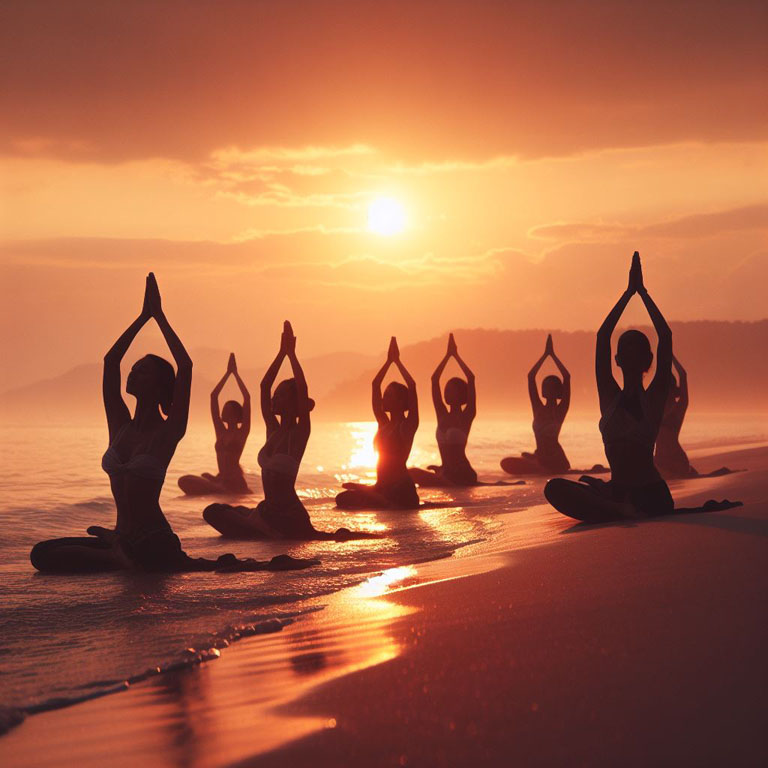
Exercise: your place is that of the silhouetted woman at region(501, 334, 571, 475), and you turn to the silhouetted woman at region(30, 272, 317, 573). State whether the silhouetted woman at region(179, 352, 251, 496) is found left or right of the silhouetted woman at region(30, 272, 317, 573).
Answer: right

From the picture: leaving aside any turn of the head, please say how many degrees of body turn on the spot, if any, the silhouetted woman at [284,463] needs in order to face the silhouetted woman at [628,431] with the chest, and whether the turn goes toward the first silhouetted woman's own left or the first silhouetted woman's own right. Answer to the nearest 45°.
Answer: approximately 135° to the first silhouetted woman's own left
